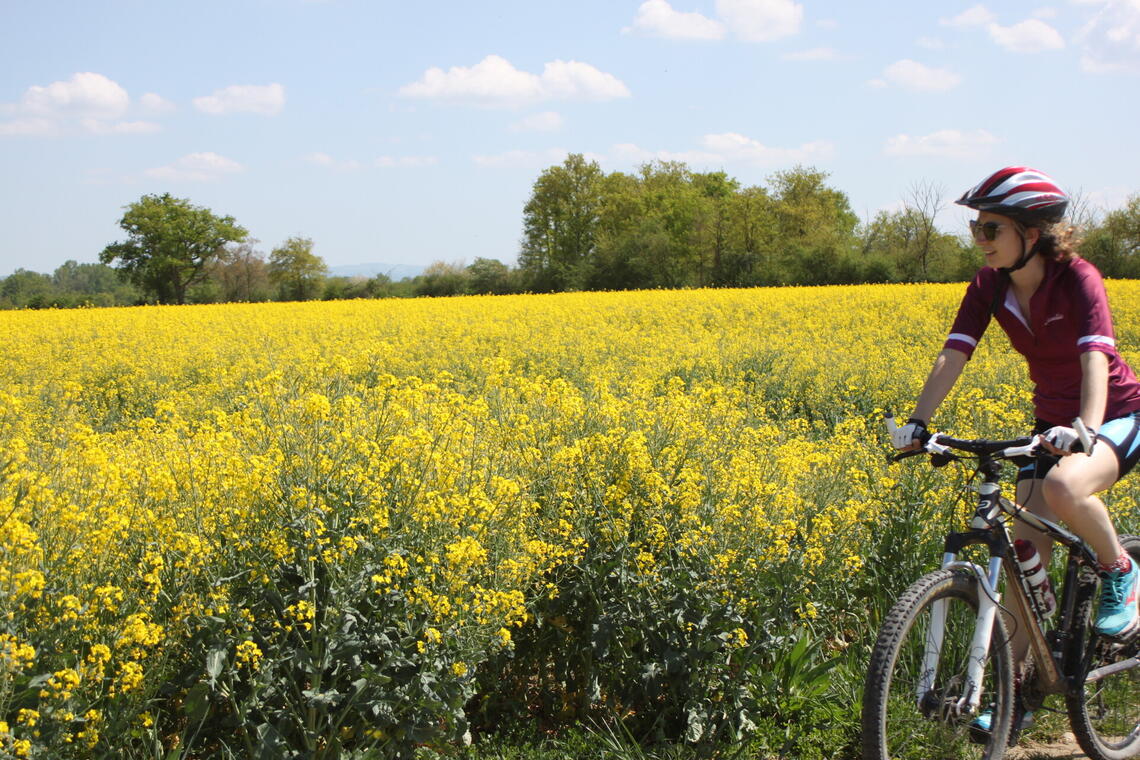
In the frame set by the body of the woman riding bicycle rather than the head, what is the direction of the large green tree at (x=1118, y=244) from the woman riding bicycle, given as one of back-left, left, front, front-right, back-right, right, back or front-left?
back-right

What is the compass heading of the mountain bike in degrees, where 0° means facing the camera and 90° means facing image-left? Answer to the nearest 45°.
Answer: approximately 45°

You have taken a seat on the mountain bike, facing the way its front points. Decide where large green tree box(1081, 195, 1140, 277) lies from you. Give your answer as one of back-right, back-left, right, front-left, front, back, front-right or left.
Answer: back-right
